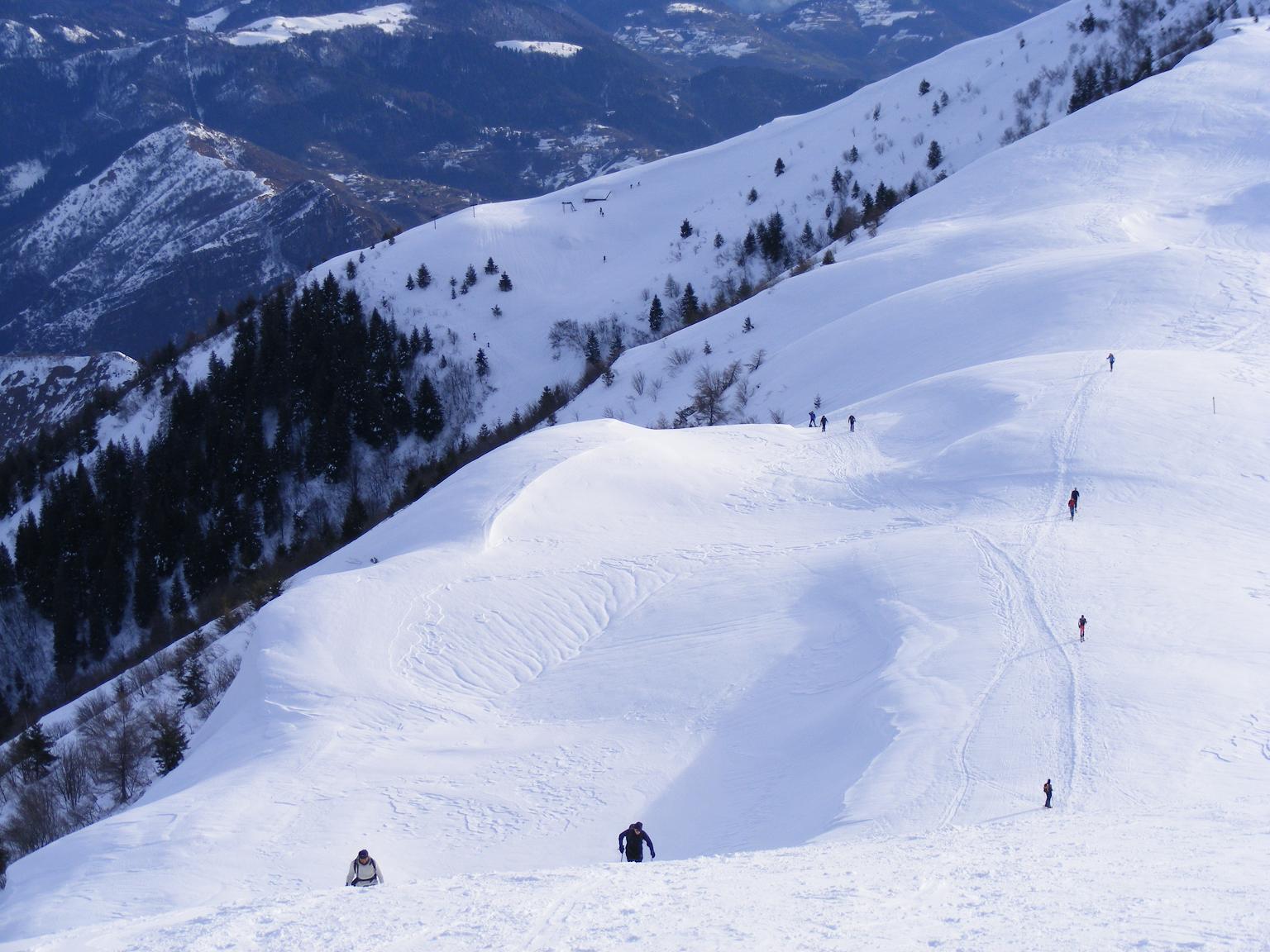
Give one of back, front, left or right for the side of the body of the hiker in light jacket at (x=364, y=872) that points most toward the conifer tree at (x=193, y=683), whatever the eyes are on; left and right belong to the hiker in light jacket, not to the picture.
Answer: back

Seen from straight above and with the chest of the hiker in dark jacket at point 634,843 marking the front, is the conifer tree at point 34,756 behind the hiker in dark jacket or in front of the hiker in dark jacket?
behind

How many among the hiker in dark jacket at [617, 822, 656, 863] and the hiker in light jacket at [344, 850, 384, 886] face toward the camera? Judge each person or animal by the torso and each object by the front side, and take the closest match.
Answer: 2

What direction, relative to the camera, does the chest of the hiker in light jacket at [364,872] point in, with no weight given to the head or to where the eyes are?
toward the camera

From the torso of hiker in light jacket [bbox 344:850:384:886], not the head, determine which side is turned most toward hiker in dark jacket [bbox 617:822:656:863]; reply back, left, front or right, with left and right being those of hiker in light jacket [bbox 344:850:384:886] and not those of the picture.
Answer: left

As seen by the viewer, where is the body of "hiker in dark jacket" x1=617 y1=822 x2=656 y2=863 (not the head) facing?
toward the camera
